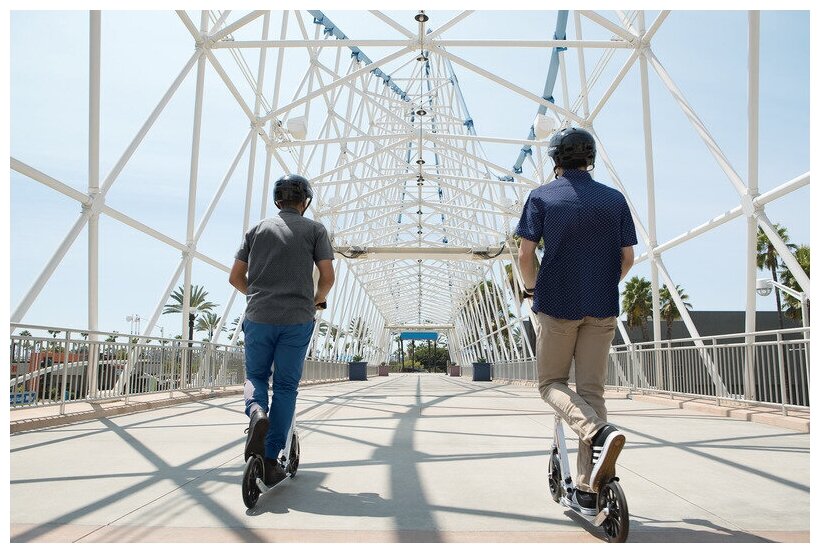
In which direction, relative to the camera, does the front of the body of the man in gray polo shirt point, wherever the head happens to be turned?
away from the camera

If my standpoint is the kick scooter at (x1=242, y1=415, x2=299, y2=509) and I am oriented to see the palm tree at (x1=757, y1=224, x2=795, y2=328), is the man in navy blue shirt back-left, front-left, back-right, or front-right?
front-right

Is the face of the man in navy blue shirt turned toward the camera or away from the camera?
away from the camera

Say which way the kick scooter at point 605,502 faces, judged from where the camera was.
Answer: facing away from the viewer and to the left of the viewer

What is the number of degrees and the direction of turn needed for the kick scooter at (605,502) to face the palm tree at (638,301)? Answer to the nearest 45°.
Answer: approximately 45° to its right

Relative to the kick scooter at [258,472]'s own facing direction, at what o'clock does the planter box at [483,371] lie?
The planter box is roughly at 11 o'clock from the kick scooter.

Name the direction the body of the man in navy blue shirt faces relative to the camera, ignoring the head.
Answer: away from the camera

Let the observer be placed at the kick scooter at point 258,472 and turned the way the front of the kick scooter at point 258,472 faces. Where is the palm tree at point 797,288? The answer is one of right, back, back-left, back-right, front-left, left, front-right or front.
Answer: front

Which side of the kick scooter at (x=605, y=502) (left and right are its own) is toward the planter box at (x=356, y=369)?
front

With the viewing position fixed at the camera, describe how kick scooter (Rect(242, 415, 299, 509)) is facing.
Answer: facing away from the viewer and to the right of the viewer

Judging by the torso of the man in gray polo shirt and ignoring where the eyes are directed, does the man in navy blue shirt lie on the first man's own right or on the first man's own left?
on the first man's own right

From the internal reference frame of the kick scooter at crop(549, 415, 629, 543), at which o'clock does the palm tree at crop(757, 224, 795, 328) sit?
The palm tree is roughly at 2 o'clock from the kick scooter.

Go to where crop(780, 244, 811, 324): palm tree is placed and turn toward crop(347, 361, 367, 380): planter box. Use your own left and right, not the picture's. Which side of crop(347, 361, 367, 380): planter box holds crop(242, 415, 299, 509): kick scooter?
left

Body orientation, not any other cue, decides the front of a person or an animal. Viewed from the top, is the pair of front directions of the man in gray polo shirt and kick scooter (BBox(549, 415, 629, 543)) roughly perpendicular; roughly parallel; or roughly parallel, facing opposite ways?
roughly parallel

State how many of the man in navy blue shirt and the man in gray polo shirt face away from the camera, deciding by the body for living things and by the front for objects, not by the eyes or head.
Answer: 2

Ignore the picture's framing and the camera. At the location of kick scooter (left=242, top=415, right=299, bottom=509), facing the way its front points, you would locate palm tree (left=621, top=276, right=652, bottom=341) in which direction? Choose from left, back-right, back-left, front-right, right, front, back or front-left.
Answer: front

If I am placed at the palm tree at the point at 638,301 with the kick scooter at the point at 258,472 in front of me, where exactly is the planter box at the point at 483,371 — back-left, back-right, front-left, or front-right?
front-right

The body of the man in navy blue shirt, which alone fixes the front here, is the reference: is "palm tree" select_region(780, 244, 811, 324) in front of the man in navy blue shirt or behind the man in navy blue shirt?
in front

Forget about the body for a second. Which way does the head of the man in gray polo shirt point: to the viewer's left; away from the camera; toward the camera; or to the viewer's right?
away from the camera
